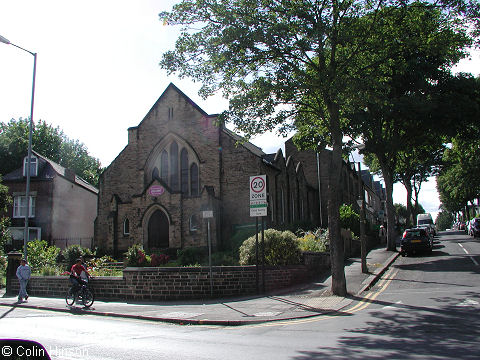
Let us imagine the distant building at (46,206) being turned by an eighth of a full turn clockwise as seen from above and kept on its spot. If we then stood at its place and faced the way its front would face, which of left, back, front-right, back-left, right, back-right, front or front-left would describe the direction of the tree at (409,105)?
back-left

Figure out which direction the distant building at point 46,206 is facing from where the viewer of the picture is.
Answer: facing the viewer and to the left of the viewer

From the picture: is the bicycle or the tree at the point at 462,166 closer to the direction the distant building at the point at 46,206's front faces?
the bicycle

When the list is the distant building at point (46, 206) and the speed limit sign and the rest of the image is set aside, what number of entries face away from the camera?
0

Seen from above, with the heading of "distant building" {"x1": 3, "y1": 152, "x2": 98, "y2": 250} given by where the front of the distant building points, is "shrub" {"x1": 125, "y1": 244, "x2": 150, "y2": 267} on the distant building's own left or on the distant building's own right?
on the distant building's own left

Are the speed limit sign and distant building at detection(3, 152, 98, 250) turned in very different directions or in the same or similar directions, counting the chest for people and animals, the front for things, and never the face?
same or similar directions

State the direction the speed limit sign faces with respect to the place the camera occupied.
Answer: facing the viewer

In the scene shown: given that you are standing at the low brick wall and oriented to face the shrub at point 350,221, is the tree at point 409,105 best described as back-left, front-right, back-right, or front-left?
front-right

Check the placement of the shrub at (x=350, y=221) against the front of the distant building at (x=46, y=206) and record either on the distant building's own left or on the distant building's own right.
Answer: on the distant building's own left

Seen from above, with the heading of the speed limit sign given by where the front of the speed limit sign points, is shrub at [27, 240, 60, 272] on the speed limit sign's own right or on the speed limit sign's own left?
on the speed limit sign's own right

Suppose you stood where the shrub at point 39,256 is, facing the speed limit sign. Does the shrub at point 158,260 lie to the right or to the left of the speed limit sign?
left

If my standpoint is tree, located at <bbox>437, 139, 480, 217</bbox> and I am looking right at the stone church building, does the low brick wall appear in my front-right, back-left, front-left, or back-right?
front-left

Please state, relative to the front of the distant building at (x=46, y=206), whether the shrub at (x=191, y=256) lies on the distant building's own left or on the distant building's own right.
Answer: on the distant building's own left

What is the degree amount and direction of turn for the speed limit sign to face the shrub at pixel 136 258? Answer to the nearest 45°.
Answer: approximately 135° to its right

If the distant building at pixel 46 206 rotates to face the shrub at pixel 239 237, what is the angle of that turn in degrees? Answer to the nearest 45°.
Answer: approximately 90° to its left

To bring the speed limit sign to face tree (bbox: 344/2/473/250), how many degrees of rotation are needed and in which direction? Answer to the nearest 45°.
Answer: approximately 135° to its left

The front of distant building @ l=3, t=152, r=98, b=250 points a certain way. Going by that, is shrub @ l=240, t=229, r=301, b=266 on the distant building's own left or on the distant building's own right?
on the distant building's own left
